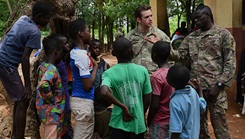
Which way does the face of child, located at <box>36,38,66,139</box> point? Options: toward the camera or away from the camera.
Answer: away from the camera

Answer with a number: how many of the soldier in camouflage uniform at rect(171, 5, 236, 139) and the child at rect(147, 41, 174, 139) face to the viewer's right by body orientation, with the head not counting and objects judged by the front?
0

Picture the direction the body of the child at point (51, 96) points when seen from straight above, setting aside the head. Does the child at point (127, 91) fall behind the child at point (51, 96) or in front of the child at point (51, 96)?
in front

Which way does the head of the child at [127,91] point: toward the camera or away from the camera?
away from the camera

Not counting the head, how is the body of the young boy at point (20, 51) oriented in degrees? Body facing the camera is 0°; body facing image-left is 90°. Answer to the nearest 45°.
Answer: approximately 270°
